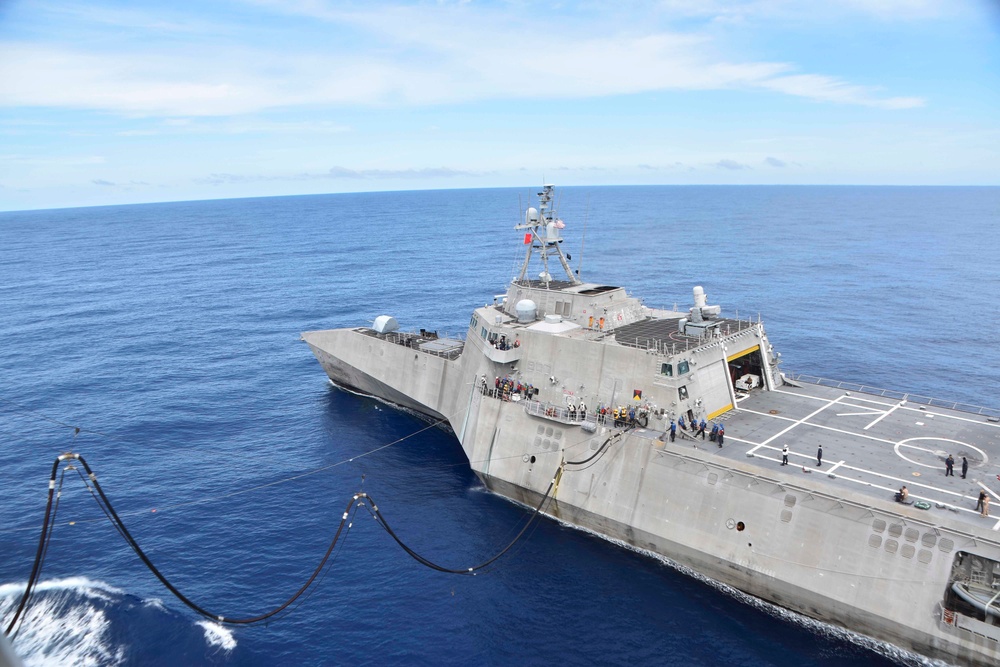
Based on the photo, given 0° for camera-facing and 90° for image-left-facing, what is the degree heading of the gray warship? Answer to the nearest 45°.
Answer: approximately 135°
